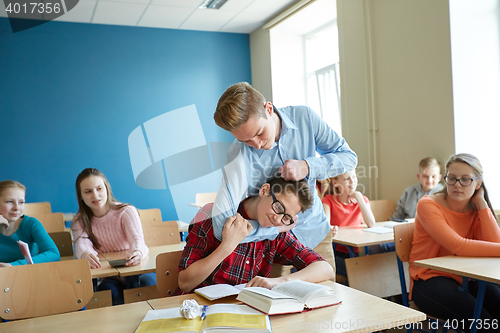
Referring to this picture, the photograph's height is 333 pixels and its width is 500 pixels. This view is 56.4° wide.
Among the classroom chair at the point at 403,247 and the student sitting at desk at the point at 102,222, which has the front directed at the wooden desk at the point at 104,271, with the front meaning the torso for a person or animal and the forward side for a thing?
the student sitting at desk

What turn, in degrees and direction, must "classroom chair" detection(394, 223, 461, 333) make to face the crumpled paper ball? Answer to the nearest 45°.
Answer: approximately 45° to its right

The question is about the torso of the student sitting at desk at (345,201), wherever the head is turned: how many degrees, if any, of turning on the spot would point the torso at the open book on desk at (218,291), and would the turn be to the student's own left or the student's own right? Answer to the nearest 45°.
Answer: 0° — they already face it

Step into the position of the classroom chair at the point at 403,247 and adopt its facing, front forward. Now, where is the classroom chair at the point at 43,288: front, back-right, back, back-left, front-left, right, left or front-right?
right

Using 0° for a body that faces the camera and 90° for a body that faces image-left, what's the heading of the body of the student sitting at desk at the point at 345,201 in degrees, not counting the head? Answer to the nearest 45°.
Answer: approximately 0°

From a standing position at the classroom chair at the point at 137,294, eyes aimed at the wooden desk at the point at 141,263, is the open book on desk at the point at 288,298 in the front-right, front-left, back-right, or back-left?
back-right

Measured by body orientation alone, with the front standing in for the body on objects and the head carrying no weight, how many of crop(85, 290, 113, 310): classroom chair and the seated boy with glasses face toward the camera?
2

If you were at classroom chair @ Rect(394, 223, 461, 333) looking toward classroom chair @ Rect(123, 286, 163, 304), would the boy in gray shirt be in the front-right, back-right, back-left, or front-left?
back-right

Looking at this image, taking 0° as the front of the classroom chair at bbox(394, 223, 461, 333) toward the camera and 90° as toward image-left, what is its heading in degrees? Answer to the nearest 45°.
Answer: approximately 315°

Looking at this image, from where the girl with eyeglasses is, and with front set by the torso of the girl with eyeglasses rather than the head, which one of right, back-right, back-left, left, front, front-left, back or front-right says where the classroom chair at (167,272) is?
right
